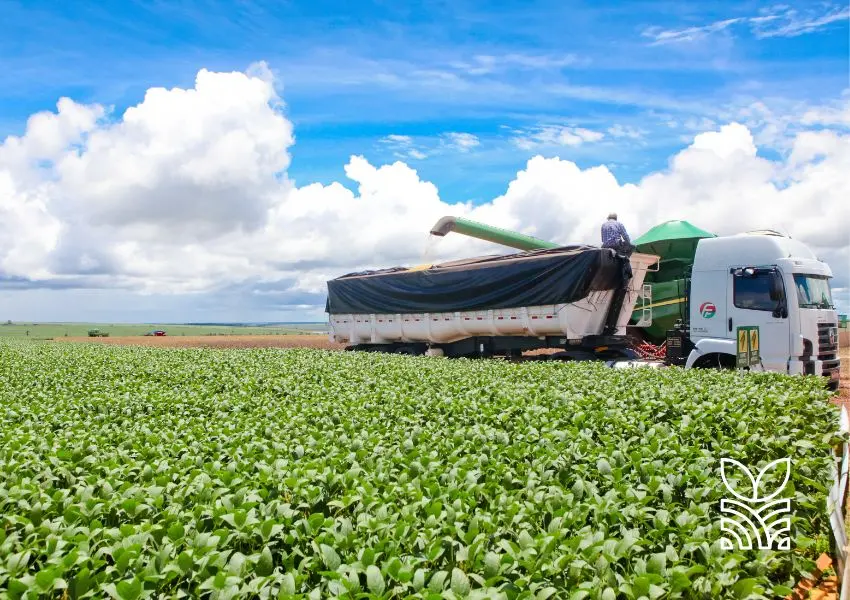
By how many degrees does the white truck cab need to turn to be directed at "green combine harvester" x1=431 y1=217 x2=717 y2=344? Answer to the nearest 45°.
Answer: approximately 180°

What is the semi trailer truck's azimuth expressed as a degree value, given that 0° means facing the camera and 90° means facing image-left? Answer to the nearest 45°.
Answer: approximately 315°

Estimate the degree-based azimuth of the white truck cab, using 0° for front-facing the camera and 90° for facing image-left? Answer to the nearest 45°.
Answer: approximately 315°
